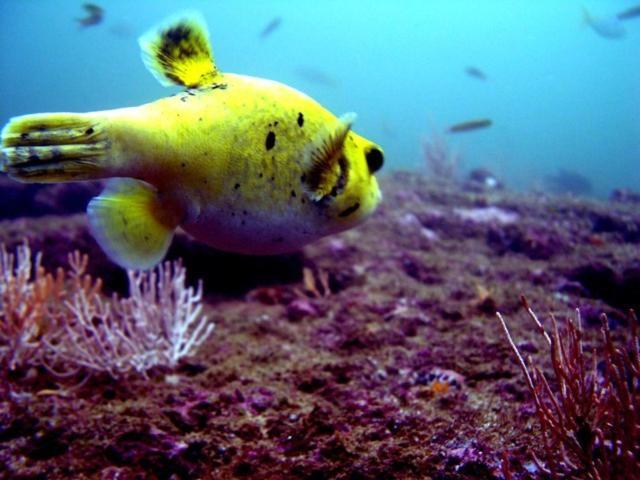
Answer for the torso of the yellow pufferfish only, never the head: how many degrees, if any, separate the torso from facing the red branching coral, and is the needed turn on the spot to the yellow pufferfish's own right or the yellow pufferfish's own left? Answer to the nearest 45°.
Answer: approximately 90° to the yellow pufferfish's own right

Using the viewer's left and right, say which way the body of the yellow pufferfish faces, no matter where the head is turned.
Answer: facing away from the viewer and to the right of the viewer
